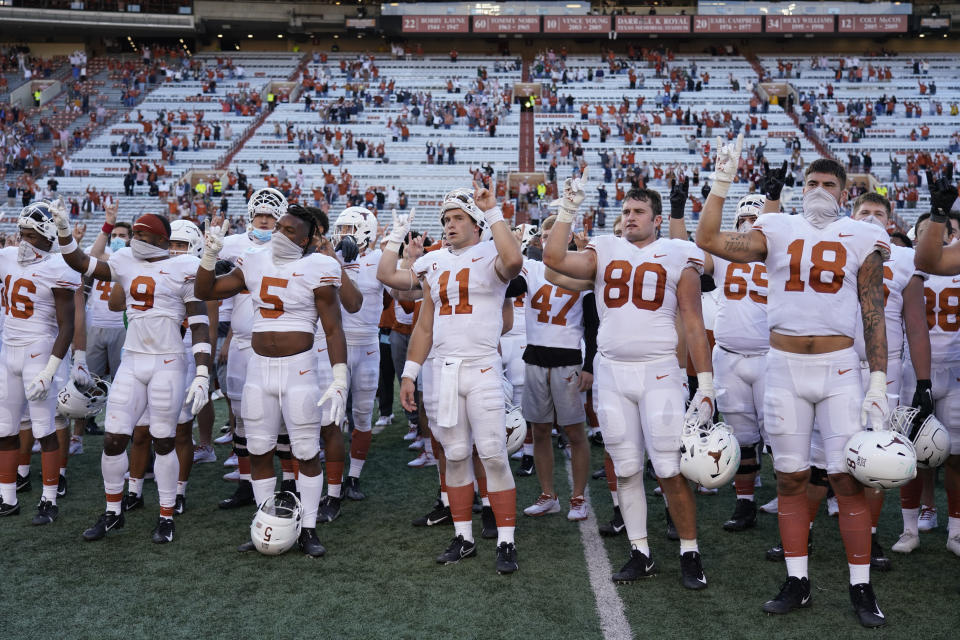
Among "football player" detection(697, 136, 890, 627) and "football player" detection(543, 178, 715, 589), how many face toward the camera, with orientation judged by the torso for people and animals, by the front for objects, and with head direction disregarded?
2

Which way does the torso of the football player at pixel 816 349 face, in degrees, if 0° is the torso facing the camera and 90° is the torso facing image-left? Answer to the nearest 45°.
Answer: approximately 0°

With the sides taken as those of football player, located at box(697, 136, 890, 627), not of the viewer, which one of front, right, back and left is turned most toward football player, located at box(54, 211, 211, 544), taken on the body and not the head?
right

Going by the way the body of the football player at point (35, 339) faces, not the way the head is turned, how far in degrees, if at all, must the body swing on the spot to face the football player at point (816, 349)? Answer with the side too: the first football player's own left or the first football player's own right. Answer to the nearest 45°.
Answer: approximately 90° to the first football player's own left

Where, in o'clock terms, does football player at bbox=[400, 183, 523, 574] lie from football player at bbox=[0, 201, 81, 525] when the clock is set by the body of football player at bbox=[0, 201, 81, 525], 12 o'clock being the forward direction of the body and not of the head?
football player at bbox=[400, 183, 523, 574] is roughly at 9 o'clock from football player at bbox=[0, 201, 81, 525].

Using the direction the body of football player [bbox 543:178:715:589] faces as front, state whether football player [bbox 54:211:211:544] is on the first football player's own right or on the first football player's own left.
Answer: on the first football player's own right

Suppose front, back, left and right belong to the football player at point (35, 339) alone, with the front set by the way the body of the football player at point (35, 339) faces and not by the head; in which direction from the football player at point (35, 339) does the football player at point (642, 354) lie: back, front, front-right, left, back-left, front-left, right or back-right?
left
